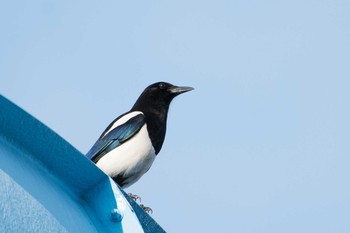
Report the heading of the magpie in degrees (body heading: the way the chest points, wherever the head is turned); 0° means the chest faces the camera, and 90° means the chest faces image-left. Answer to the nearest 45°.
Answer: approximately 270°
